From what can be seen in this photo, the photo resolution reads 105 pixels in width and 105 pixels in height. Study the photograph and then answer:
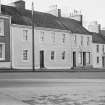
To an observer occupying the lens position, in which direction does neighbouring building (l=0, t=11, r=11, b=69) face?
facing the viewer and to the right of the viewer

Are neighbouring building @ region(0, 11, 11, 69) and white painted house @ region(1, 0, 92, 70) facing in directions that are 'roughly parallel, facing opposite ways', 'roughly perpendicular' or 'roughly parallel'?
roughly parallel

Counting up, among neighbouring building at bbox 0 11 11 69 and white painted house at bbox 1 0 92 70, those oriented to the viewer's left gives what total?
0

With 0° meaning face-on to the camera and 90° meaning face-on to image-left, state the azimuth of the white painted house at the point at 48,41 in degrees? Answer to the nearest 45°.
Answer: approximately 315°

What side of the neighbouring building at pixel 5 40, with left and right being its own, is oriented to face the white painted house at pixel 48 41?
left

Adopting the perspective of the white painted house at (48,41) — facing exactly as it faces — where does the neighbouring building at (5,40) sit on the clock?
The neighbouring building is roughly at 3 o'clock from the white painted house.
